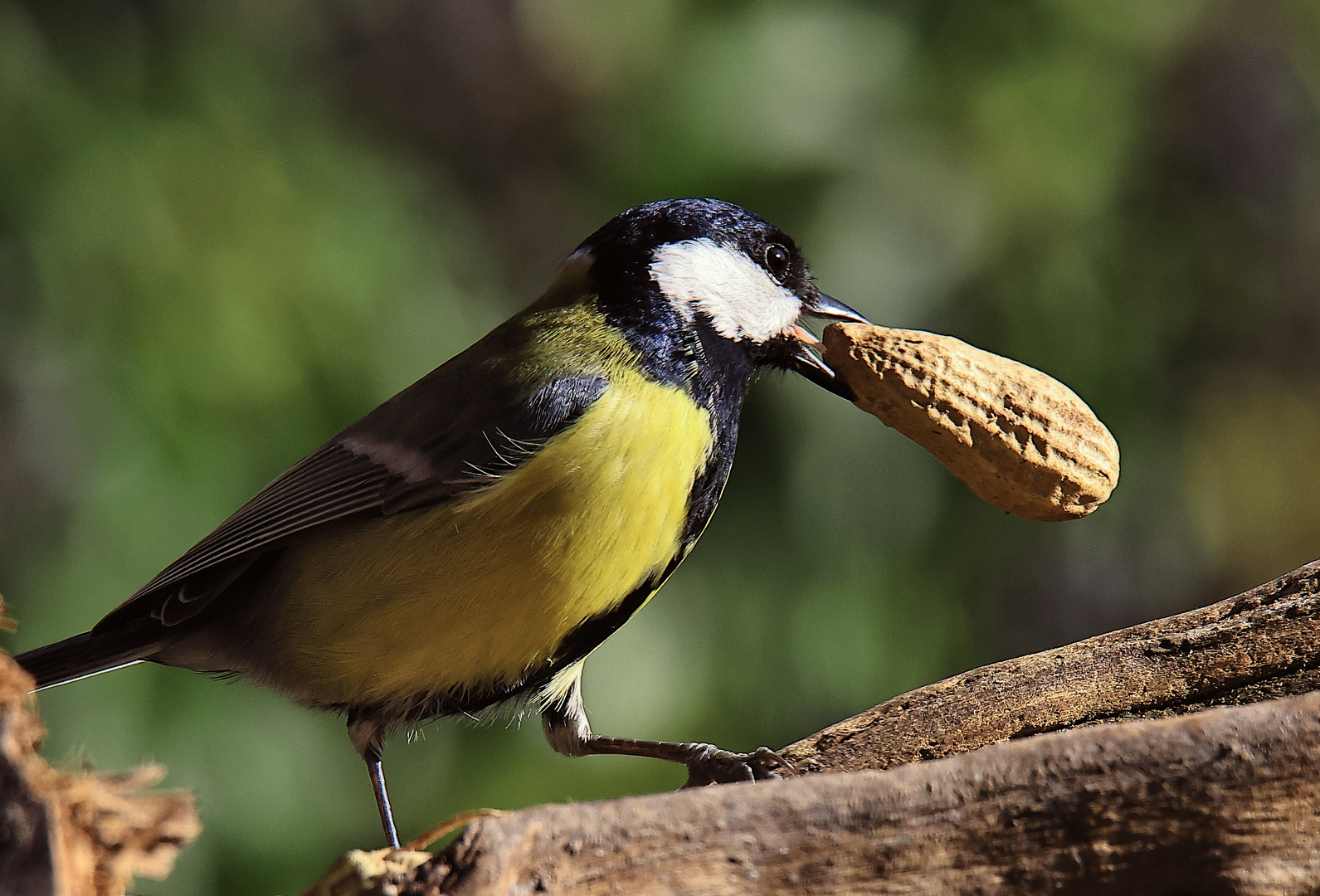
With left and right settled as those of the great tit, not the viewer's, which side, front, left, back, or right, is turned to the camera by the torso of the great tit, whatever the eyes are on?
right

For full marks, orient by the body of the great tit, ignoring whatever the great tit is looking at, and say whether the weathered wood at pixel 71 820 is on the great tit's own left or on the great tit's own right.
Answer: on the great tit's own right
